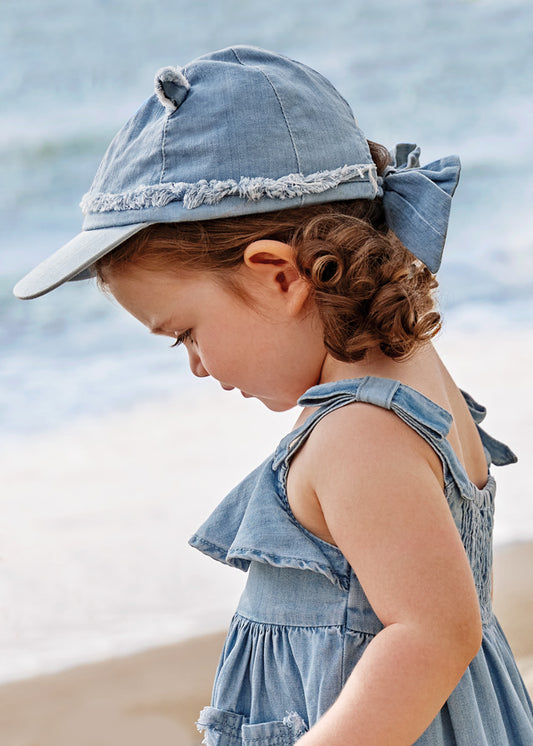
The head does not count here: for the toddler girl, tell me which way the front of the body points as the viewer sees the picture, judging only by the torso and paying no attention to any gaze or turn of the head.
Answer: to the viewer's left

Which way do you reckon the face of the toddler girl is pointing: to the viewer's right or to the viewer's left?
to the viewer's left
